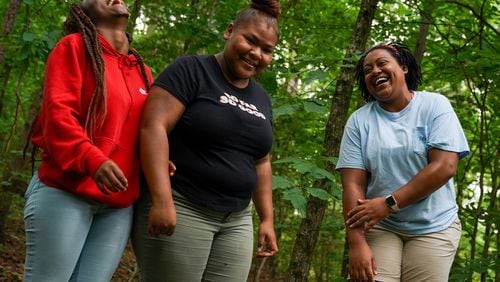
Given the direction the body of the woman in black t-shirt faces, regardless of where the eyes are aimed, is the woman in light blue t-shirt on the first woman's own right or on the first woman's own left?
on the first woman's own left

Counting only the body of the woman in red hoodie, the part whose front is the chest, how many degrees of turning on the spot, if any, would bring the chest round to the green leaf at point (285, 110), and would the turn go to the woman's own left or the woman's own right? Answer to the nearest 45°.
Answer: approximately 90° to the woman's own left

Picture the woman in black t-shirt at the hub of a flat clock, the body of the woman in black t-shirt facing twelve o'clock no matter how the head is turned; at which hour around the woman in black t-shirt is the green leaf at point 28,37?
The green leaf is roughly at 6 o'clock from the woman in black t-shirt.

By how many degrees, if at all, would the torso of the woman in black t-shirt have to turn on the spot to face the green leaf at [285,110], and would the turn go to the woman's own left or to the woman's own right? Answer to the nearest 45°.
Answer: approximately 90° to the woman's own left

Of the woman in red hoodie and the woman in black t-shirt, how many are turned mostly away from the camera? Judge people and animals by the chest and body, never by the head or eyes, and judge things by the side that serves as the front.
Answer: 0

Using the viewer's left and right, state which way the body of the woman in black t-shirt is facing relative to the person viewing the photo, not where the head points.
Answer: facing the viewer and to the right of the viewer

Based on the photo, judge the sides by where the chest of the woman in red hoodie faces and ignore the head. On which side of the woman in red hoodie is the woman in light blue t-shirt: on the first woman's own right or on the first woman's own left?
on the first woman's own left

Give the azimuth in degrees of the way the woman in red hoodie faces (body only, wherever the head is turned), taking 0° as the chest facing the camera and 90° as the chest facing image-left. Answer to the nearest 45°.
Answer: approximately 315°

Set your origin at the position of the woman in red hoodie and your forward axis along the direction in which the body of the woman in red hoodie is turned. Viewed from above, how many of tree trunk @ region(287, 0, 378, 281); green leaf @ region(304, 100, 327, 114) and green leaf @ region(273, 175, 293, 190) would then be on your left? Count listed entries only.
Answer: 3

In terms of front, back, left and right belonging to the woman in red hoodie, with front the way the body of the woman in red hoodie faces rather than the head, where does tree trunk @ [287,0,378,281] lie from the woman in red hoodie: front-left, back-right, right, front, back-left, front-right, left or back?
left

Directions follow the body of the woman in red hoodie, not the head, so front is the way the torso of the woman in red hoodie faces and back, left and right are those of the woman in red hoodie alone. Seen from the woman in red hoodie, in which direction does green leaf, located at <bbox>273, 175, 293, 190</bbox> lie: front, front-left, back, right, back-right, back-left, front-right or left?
left

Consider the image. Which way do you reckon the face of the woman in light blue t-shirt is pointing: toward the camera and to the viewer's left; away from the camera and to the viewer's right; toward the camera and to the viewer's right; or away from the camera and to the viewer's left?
toward the camera and to the viewer's left
